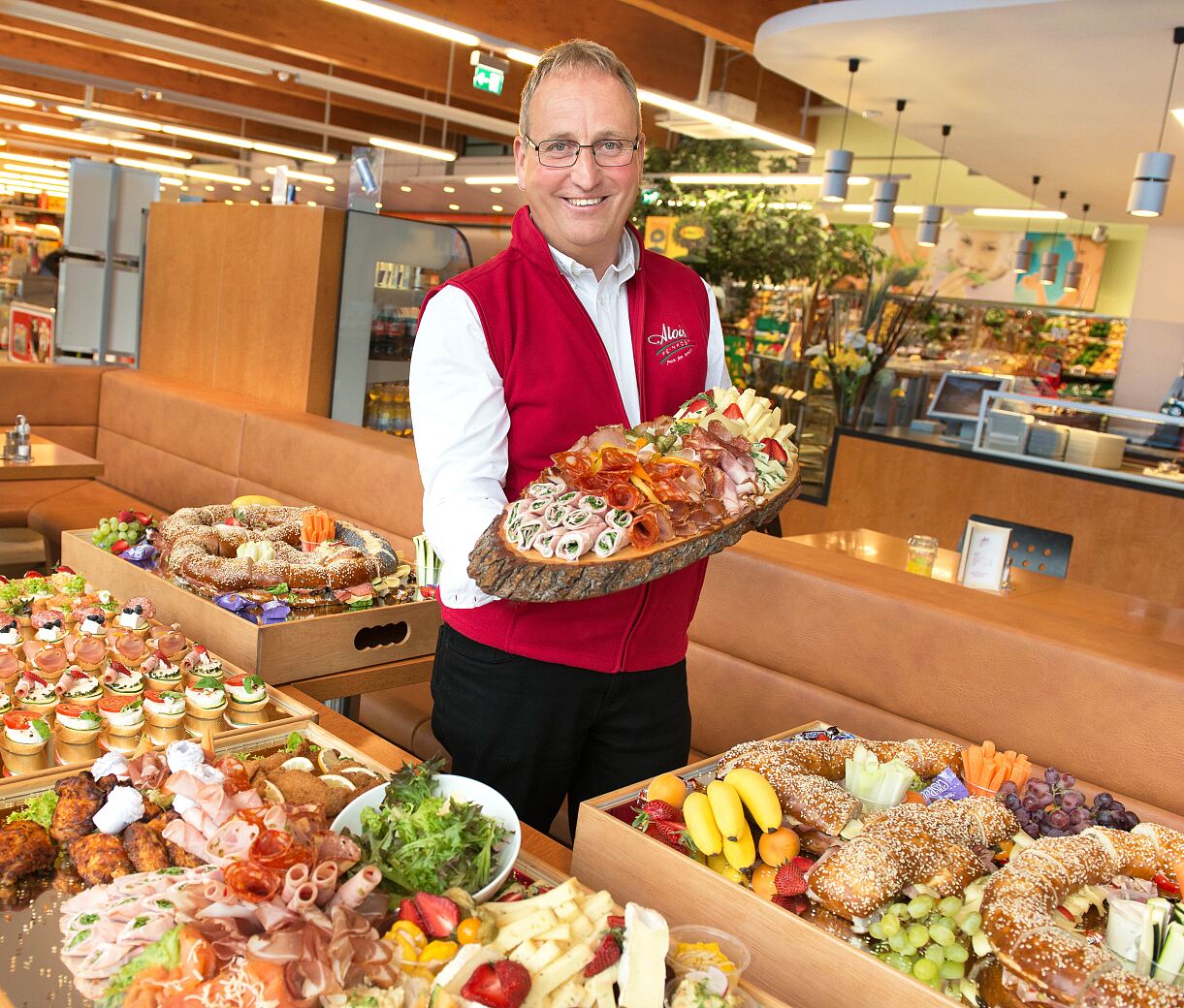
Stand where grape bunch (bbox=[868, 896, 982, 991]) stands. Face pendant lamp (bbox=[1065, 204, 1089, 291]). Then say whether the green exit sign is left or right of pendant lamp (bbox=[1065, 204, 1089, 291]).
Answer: left

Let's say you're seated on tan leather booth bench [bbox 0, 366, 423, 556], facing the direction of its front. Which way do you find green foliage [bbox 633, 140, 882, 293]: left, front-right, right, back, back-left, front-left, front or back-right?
back

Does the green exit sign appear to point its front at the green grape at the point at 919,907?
yes

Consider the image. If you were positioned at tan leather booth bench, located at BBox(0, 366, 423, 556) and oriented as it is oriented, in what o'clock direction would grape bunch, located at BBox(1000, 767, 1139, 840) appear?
The grape bunch is roughly at 10 o'clock from the tan leather booth bench.

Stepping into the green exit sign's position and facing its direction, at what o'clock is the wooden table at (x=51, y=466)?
The wooden table is roughly at 1 o'clock from the green exit sign.

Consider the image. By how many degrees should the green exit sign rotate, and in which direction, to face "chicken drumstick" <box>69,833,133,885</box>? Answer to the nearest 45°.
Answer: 0° — it already faces it

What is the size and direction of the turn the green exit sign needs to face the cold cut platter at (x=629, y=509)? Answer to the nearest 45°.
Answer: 0° — it already faces it
